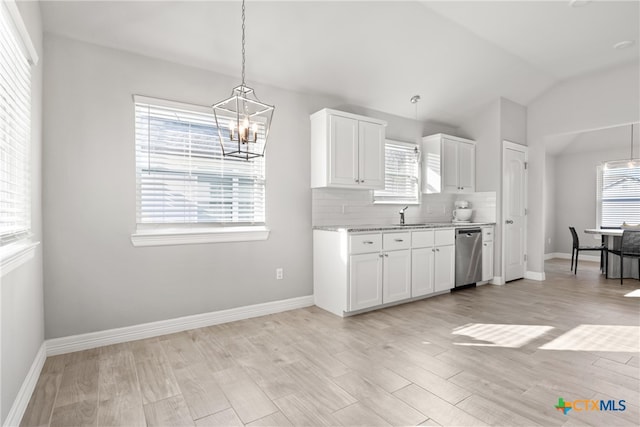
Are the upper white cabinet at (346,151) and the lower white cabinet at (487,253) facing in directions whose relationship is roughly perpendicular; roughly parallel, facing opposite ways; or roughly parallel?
roughly parallel

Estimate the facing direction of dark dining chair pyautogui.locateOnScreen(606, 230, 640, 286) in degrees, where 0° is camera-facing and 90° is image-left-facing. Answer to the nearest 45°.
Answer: approximately 135°

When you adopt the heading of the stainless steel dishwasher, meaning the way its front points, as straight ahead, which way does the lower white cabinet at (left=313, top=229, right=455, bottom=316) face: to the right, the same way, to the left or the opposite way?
the same way

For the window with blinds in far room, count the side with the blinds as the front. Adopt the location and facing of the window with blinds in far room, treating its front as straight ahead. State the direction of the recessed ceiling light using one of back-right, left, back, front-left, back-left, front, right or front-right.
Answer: front

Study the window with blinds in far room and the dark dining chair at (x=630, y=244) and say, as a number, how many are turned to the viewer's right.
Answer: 0

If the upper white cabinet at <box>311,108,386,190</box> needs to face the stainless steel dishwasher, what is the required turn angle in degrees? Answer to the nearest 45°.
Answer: approximately 90° to its left

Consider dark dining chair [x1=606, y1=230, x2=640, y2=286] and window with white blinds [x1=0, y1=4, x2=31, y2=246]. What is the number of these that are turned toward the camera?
0

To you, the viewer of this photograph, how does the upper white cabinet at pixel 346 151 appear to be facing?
facing the viewer and to the right of the viewer

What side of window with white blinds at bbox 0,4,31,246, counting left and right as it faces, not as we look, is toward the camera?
right

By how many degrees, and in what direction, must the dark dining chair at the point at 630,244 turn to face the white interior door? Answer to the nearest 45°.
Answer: approximately 90° to its left

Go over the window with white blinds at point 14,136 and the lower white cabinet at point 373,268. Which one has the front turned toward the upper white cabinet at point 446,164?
the window with white blinds

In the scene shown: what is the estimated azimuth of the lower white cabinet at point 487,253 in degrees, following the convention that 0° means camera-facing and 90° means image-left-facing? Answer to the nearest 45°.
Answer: approximately 315°

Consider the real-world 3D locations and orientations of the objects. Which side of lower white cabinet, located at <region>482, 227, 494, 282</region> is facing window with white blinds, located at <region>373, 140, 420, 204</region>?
right

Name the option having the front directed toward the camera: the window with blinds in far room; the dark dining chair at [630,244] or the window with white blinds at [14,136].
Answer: the window with blinds in far room

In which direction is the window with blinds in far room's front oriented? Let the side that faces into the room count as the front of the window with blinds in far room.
toward the camera

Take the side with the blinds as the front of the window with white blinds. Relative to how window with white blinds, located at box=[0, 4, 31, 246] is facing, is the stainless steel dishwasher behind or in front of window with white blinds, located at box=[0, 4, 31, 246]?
in front

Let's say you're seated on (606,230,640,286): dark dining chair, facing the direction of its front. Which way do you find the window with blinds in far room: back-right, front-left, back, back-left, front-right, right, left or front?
front-right

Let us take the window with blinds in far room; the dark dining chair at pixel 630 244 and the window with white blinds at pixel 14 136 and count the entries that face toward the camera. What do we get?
1
